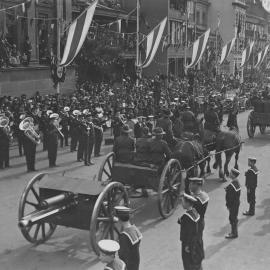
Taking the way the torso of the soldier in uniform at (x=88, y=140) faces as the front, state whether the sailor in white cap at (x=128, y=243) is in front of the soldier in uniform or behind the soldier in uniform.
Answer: in front

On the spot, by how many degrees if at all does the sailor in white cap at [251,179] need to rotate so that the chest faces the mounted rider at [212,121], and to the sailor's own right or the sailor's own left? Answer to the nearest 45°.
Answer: approximately 90° to the sailor's own right

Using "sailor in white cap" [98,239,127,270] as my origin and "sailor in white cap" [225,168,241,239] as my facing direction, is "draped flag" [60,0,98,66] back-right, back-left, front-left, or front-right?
front-left

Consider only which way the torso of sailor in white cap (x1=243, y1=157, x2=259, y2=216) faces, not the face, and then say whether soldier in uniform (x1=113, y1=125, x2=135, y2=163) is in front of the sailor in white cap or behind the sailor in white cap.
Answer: in front

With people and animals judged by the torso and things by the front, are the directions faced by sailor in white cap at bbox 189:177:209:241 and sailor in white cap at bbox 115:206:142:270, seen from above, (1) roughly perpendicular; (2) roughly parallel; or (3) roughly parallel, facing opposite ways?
roughly parallel

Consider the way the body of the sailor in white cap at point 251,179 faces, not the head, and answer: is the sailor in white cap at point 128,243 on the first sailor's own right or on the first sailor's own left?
on the first sailor's own left

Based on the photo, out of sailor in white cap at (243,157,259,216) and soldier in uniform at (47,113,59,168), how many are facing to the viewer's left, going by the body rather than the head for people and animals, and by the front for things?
1

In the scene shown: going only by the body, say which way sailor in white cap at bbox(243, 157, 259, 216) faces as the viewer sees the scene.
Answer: to the viewer's left

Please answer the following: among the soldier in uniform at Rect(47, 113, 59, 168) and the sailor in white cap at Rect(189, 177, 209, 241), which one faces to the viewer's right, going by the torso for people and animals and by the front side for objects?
the soldier in uniform

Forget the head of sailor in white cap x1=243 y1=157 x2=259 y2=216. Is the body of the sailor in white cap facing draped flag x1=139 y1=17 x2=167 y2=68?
no

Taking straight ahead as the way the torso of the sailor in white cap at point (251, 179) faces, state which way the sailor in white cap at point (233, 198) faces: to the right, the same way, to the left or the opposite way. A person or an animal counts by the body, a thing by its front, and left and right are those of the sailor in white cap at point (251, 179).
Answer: the same way

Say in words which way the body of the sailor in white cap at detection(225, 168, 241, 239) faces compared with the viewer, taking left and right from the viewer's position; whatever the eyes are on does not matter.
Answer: facing to the left of the viewer

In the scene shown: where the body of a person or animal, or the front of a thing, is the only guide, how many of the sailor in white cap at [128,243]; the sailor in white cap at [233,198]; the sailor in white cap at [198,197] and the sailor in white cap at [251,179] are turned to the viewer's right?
0
